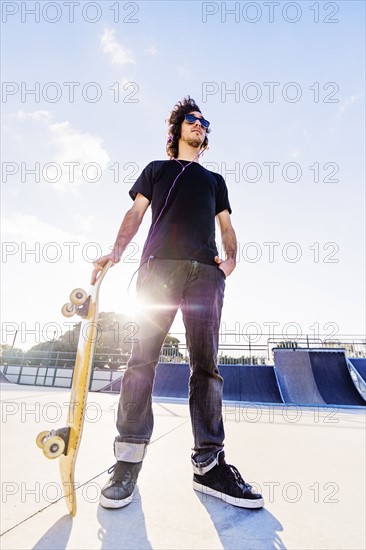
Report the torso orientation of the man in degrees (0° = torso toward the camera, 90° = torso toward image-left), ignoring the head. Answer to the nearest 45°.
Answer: approximately 0°

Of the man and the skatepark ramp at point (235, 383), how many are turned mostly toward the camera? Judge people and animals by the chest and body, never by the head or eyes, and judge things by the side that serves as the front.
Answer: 2

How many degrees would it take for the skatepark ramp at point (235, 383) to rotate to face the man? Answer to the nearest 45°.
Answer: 0° — it already faces them

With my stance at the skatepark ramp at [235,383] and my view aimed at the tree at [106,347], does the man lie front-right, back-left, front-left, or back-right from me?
back-left

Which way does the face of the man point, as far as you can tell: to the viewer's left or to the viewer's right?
to the viewer's right

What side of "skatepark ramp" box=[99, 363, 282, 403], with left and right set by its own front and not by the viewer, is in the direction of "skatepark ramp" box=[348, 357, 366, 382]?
left

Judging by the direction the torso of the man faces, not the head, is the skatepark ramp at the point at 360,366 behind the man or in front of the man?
behind

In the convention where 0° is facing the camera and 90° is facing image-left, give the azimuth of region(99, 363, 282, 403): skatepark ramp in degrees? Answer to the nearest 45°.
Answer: approximately 0°
